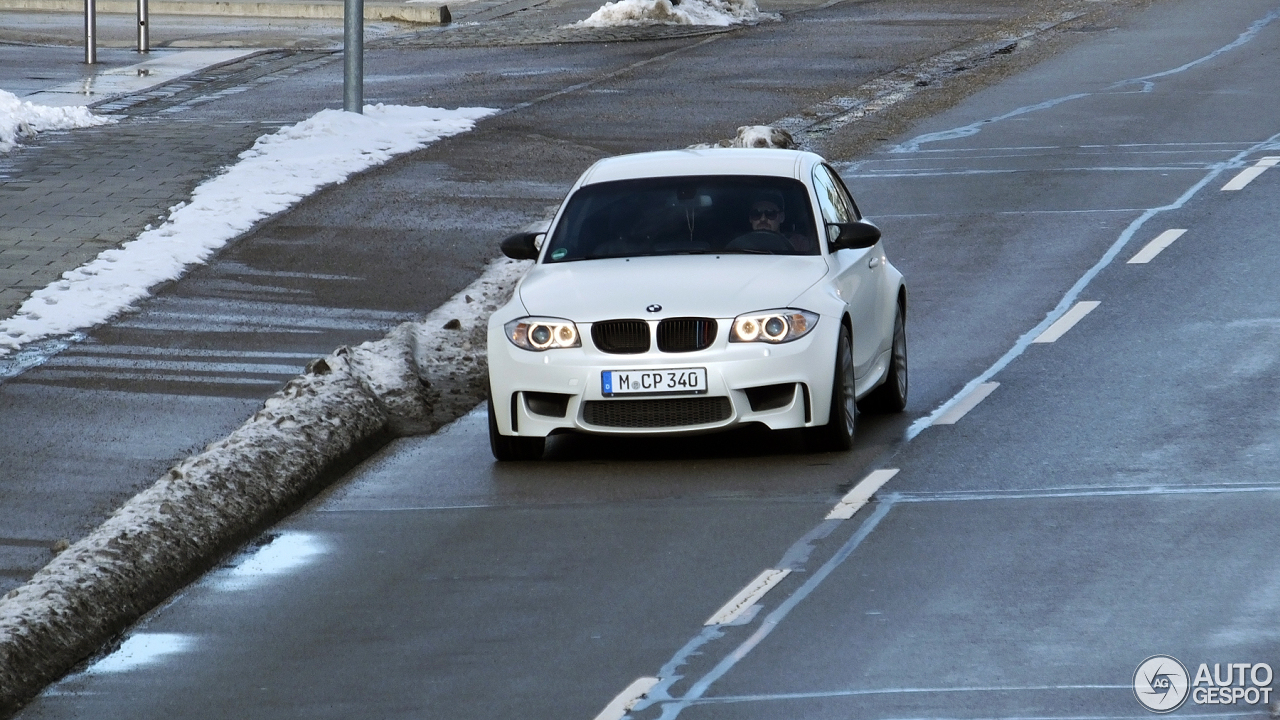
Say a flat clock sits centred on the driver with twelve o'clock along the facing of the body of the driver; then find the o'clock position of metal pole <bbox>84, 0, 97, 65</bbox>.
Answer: The metal pole is roughly at 5 o'clock from the driver.

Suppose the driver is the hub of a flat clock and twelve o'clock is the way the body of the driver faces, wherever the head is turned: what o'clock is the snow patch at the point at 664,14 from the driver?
The snow patch is roughly at 6 o'clock from the driver.

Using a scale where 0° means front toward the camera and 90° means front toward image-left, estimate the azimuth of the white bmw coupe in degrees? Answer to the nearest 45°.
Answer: approximately 0°

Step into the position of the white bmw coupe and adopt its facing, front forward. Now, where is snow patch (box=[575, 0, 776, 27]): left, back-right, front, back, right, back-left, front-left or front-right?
back
